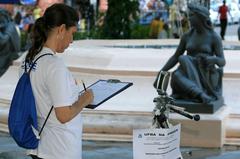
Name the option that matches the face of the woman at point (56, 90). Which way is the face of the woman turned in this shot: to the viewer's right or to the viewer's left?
to the viewer's right

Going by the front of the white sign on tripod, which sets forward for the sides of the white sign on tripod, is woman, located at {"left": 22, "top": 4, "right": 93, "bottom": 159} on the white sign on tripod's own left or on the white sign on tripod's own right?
on the white sign on tripod's own right

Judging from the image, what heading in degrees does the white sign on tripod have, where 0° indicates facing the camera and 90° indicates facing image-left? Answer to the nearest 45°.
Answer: approximately 0°

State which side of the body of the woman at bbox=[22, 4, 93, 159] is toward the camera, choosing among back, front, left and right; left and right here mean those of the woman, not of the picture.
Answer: right

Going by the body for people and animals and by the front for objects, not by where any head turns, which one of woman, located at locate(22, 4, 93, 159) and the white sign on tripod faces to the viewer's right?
the woman

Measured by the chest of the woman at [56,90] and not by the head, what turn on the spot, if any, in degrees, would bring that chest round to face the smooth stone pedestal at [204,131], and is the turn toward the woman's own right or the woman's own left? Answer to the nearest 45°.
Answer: approximately 45° to the woman's own left

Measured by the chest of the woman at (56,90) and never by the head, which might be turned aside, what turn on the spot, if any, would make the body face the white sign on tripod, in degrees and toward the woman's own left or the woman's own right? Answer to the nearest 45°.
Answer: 0° — they already face it

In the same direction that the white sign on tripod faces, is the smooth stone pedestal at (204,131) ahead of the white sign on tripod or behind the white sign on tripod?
behind

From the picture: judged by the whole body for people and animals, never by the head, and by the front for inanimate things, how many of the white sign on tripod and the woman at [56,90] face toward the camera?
1

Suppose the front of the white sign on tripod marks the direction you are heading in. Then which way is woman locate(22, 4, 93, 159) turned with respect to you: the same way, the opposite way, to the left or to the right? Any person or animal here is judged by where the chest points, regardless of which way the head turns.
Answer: to the left
